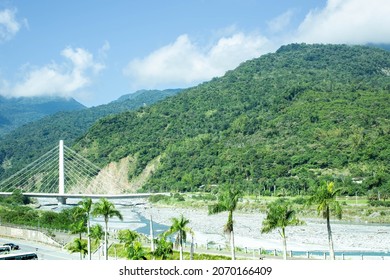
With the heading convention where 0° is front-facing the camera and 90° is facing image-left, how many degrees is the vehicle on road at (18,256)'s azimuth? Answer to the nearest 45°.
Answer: approximately 270°

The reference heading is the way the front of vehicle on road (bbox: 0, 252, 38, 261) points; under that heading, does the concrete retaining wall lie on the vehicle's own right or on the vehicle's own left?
on the vehicle's own left
